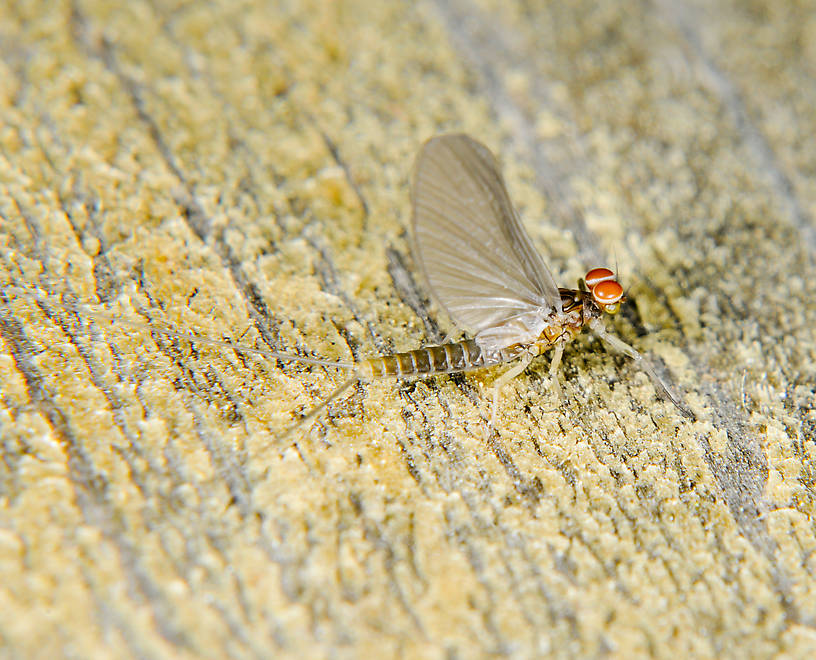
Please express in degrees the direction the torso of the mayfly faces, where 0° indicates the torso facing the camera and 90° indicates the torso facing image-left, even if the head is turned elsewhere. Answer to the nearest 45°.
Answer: approximately 270°
